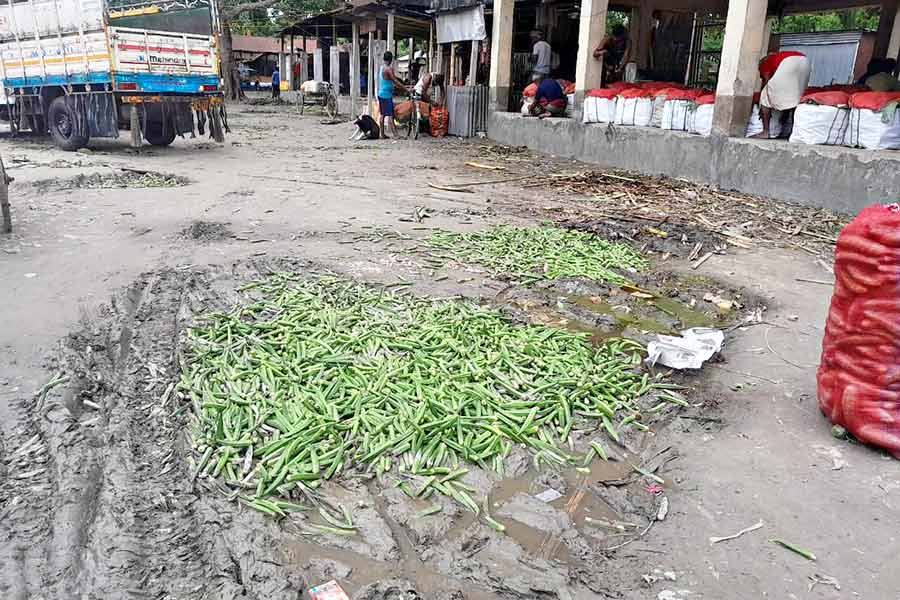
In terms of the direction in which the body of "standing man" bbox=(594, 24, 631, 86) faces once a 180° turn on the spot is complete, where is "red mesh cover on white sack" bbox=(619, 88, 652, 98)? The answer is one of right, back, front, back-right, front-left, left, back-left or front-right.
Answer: back

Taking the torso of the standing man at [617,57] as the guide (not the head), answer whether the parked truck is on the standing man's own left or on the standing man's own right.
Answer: on the standing man's own right

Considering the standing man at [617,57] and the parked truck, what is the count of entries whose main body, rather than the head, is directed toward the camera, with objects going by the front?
1

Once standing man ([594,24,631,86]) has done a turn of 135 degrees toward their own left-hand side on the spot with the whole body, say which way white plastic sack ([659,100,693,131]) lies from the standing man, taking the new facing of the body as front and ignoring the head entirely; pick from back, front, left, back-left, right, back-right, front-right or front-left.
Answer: back-right

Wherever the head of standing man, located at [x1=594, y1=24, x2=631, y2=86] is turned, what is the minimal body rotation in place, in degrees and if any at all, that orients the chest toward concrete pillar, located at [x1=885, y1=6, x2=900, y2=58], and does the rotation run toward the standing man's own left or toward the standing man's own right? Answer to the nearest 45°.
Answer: approximately 90° to the standing man's own left

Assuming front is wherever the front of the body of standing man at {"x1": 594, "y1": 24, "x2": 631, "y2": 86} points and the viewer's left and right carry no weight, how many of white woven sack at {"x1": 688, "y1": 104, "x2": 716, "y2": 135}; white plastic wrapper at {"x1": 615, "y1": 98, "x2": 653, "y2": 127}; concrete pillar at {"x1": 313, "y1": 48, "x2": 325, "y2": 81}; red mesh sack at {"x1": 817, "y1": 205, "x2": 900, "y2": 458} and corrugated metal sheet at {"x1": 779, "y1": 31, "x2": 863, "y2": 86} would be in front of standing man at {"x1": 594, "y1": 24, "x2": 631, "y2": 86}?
3

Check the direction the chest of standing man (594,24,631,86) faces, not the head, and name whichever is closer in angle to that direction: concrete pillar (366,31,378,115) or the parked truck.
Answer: the parked truck

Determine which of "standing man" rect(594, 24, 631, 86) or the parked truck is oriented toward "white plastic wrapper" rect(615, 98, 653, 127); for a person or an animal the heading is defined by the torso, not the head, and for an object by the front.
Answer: the standing man

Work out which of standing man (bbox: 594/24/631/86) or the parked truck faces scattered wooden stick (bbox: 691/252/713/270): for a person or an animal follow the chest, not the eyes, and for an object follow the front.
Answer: the standing man

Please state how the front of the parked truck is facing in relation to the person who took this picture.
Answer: facing away from the viewer and to the left of the viewer

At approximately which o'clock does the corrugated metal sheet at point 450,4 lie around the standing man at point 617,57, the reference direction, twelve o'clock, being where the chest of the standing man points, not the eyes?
The corrugated metal sheet is roughly at 4 o'clock from the standing man.

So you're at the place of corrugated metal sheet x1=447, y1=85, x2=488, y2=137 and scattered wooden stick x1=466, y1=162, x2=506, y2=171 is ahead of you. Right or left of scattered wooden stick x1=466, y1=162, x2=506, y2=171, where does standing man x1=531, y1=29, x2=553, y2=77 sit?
left

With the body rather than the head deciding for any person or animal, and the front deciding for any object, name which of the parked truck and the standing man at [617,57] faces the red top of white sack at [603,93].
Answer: the standing man

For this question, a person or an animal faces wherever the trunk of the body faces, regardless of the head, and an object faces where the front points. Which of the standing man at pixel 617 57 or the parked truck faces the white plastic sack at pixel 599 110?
the standing man

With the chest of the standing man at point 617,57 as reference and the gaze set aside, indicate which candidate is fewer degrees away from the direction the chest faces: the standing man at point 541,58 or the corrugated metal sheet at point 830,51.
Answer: the standing man

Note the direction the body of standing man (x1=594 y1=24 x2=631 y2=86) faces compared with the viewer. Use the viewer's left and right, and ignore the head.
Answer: facing the viewer

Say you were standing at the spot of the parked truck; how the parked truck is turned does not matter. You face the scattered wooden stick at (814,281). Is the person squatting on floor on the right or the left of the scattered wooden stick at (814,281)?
left

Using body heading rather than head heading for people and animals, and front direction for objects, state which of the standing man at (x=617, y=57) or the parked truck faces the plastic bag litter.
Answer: the standing man
